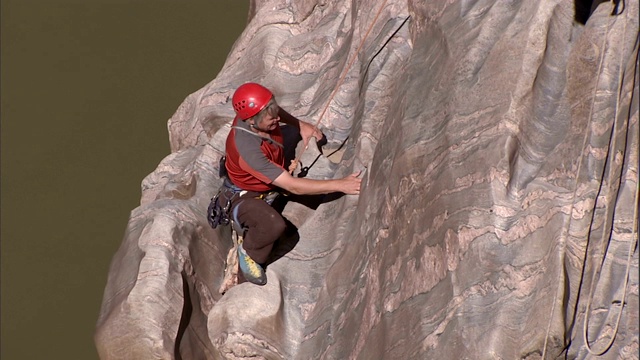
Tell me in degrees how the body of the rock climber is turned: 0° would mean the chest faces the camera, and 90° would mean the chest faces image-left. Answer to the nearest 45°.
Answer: approximately 270°
